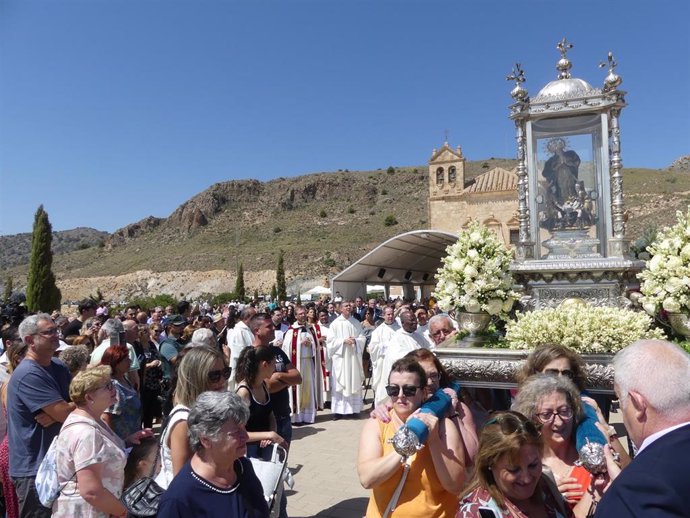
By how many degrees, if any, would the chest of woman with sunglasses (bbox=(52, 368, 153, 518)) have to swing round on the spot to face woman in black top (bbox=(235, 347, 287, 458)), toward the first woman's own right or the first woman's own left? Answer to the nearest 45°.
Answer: approximately 45° to the first woman's own left

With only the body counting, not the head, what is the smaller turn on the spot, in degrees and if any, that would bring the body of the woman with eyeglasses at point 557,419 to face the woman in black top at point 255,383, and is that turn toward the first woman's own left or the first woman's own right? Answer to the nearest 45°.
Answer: approximately 90° to the first woman's own right

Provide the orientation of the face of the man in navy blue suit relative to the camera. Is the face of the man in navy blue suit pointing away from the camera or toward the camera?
away from the camera

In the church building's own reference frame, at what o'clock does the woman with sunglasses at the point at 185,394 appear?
The woman with sunglasses is roughly at 12 o'clock from the church building.

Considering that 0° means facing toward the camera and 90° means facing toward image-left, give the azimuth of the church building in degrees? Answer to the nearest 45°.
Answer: approximately 0°

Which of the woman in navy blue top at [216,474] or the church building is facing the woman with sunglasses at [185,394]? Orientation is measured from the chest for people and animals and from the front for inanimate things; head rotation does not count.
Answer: the church building

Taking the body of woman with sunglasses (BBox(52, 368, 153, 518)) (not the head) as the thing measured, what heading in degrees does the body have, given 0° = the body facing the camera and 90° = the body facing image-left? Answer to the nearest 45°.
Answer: approximately 270°
